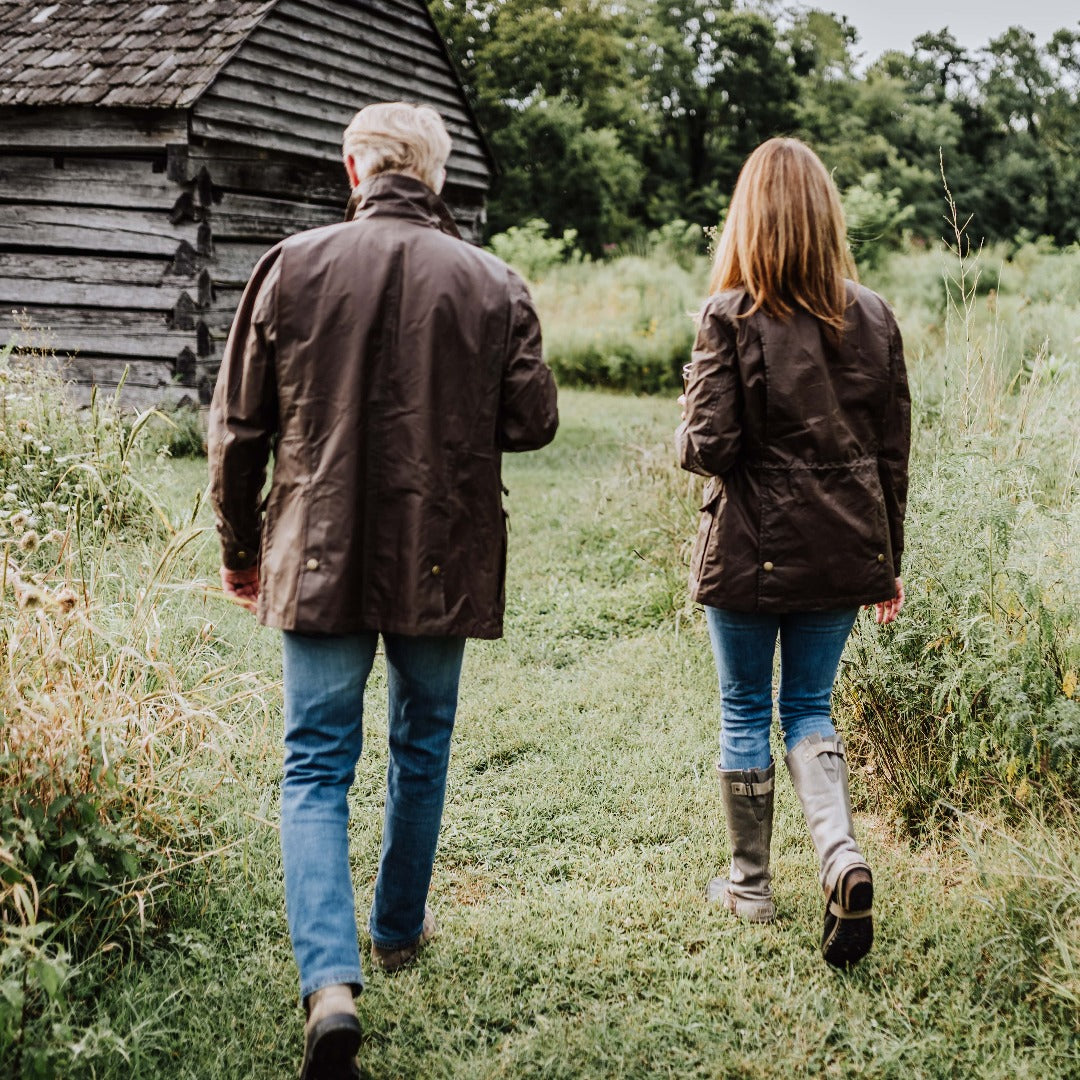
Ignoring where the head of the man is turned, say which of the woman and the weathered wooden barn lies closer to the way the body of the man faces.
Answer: the weathered wooden barn

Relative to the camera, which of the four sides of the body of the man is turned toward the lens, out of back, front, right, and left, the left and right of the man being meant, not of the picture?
back

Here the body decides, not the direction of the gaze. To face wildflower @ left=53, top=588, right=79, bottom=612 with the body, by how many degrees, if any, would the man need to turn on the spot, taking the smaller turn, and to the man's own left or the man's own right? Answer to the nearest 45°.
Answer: approximately 45° to the man's own left

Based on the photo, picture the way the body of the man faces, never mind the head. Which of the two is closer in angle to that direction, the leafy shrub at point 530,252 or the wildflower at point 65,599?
the leafy shrub

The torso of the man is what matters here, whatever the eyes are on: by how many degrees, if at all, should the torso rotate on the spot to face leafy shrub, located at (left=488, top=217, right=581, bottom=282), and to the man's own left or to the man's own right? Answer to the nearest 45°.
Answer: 0° — they already face it

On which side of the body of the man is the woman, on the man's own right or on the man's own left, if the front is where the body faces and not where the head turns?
on the man's own right
